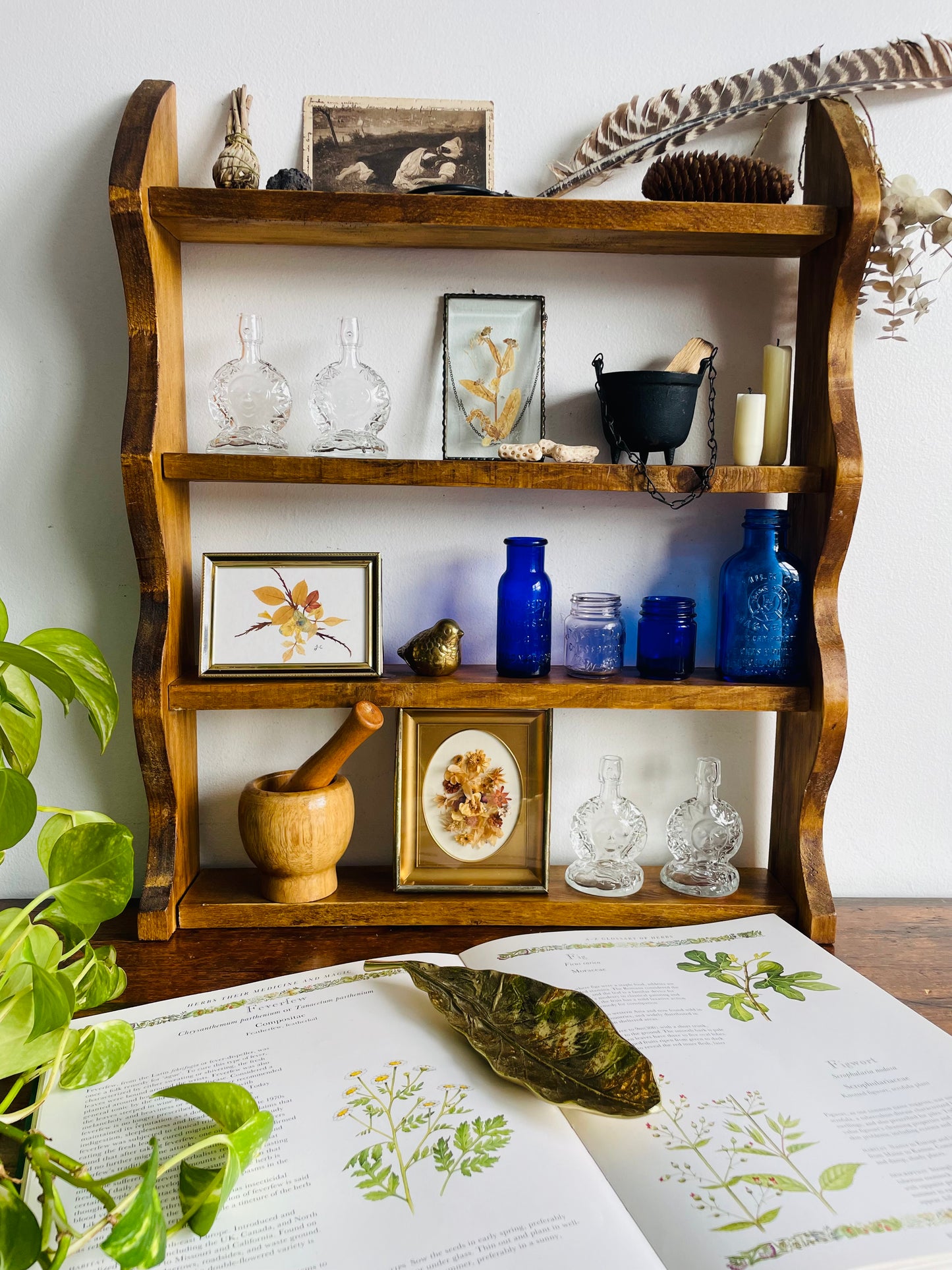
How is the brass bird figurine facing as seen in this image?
to the viewer's right

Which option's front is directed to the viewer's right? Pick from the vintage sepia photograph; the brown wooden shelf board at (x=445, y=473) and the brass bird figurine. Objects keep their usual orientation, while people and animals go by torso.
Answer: the brass bird figurine

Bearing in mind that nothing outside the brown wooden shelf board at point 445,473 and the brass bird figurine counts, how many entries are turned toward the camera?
1
